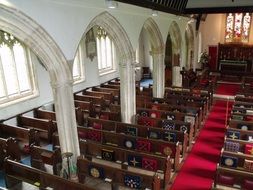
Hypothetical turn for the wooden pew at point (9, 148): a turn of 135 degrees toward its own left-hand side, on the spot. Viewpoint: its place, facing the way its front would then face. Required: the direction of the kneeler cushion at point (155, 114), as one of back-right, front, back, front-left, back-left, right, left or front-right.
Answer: back

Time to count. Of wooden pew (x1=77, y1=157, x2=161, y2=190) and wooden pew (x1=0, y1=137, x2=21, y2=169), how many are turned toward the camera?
0

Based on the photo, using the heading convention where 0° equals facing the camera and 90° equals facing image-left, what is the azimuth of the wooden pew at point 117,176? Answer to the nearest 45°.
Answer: approximately 225°

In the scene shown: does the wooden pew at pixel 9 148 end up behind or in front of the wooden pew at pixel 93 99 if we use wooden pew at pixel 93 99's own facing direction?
behind

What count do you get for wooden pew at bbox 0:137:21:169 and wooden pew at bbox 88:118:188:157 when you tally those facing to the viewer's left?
0

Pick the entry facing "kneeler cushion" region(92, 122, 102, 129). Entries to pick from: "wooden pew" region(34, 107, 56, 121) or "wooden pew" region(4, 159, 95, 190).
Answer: "wooden pew" region(4, 159, 95, 190)

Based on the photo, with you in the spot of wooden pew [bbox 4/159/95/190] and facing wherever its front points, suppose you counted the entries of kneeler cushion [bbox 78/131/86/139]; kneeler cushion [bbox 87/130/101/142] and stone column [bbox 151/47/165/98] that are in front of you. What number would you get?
3

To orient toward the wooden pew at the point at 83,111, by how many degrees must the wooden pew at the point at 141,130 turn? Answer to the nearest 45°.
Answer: approximately 90° to its left

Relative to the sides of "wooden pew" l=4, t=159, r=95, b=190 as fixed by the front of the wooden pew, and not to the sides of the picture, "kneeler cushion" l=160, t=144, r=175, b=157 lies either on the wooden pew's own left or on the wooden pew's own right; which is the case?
on the wooden pew's own right

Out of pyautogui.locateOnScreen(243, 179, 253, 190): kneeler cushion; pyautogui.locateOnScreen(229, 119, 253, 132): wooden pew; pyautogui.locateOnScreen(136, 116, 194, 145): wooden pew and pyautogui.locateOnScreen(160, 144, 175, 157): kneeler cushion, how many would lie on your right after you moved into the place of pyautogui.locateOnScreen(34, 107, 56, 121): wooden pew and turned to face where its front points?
4

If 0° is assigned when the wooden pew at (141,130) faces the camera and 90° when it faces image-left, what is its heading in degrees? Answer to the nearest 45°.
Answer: approximately 225°

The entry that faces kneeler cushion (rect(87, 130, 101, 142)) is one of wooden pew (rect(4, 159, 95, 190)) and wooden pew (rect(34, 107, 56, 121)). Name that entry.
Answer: wooden pew (rect(4, 159, 95, 190))

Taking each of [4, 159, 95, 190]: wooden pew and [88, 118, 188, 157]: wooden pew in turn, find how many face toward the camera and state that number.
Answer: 0

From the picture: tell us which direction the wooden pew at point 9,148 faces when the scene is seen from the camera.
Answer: facing away from the viewer and to the right of the viewer

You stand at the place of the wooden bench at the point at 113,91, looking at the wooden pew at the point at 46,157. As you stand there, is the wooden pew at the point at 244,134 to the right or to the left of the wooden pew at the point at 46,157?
left

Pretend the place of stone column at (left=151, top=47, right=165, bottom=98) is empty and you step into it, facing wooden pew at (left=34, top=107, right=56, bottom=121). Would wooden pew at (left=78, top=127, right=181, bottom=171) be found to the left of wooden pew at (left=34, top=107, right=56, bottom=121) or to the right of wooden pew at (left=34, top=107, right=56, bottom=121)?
left
